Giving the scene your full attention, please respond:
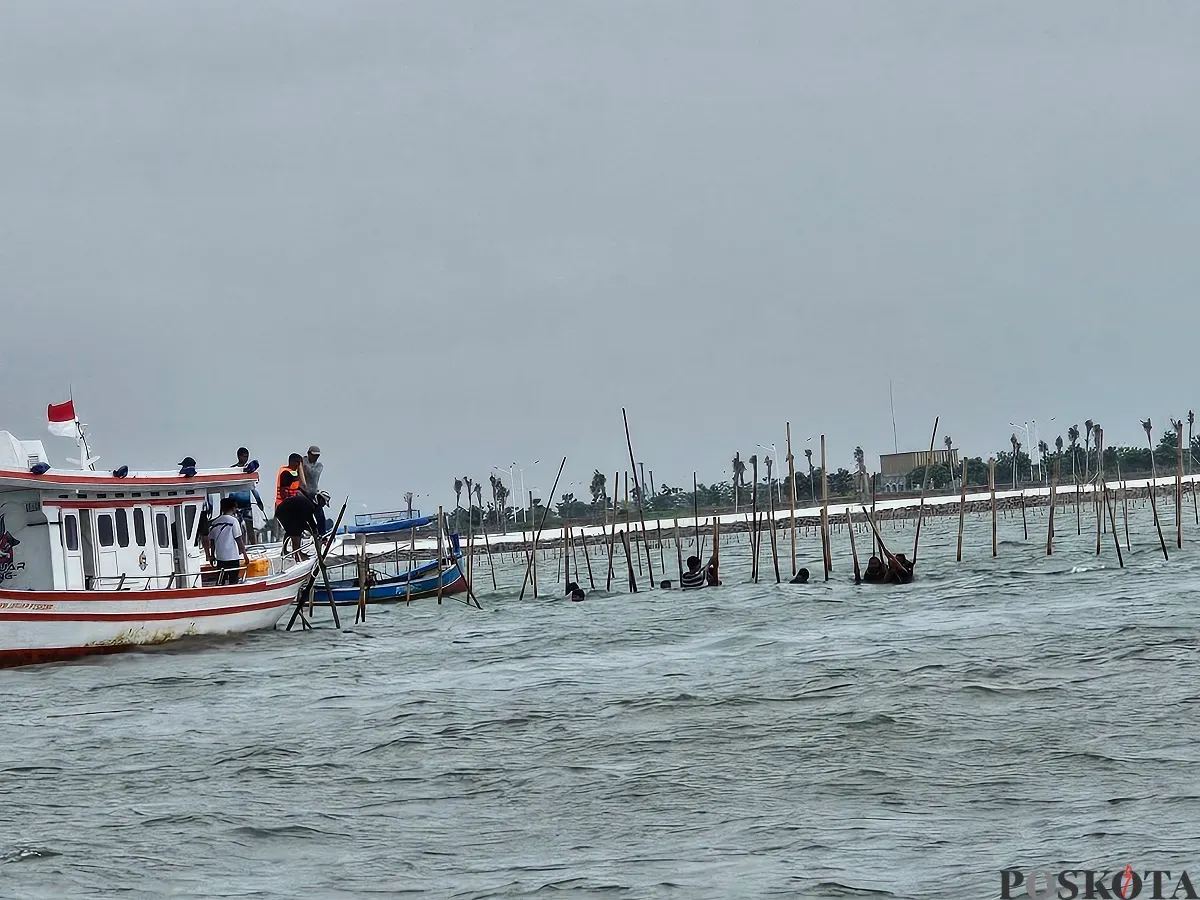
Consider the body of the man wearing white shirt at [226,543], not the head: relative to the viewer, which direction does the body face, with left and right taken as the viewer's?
facing away from the viewer and to the right of the viewer

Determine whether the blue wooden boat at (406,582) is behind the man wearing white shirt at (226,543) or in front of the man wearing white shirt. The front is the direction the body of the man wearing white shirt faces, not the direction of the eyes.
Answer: in front

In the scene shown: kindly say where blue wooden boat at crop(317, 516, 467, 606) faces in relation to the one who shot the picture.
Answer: facing to the right of the viewer

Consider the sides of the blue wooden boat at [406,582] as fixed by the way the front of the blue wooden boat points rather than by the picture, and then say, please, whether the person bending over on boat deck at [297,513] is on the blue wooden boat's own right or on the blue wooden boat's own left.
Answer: on the blue wooden boat's own right

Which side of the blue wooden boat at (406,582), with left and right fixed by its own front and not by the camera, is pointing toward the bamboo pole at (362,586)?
right

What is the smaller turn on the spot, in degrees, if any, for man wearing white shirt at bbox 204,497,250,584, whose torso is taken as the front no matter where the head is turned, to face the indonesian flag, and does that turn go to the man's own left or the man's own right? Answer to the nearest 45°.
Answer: approximately 135° to the man's own left

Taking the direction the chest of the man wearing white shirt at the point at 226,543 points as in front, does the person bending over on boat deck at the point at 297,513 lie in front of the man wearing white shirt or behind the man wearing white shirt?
in front

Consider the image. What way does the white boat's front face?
to the viewer's right

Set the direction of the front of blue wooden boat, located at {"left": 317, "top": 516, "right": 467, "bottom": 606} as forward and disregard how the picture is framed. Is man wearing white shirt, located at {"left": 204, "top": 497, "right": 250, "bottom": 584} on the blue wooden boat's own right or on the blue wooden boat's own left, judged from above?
on the blue wooden boat's own right

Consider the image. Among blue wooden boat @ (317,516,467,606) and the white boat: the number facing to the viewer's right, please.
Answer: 2
